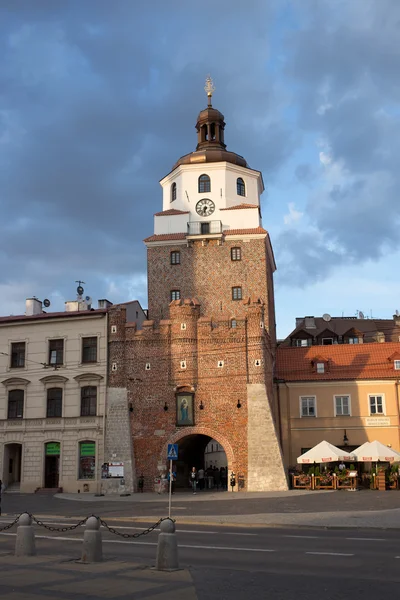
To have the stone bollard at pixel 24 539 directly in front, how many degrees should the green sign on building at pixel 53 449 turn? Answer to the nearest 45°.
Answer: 0° — it already faces it

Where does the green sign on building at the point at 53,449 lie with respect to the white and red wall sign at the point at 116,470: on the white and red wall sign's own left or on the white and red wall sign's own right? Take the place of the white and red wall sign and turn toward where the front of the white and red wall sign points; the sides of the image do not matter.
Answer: on the white and red wall sign's own right

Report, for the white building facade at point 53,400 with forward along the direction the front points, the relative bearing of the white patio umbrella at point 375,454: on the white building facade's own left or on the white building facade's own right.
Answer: on the white building facade's own left

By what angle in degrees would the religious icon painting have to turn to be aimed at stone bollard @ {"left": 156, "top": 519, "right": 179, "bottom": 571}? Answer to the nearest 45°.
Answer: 0° — it already faces it

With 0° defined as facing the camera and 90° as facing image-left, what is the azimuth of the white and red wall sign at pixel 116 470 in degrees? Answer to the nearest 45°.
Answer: approximately 0°

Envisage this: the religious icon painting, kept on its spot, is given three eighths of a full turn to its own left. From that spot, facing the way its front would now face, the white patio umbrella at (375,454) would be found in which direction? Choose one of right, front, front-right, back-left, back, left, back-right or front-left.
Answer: front-right

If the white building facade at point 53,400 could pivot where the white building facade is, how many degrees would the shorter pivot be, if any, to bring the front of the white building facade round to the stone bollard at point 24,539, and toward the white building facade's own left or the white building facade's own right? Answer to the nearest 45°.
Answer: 0° — it already faces it

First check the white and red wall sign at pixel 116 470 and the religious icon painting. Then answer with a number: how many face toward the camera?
2

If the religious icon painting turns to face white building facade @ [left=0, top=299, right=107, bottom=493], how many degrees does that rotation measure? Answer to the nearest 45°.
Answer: approximately 90° to its right

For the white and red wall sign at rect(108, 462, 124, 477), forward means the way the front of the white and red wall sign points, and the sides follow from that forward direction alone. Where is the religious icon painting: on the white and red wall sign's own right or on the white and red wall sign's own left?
on the white and red wall sign's own left
